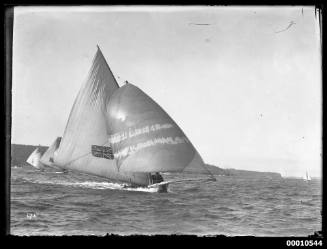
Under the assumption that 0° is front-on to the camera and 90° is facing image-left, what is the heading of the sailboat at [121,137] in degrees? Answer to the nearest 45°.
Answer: approximately 315°
